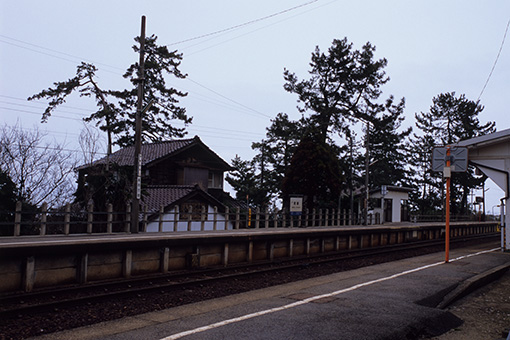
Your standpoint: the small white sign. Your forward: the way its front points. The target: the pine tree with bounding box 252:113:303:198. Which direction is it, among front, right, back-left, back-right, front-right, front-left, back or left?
back

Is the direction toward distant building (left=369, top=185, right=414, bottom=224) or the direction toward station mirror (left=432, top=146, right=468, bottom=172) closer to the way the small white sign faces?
the station mirror

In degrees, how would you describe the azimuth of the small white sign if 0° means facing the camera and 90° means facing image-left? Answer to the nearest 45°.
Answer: approximately 0°

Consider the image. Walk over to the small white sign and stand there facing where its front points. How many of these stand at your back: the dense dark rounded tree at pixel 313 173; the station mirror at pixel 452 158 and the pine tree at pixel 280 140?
2

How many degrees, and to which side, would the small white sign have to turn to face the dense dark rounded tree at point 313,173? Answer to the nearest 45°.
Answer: approximately 180°
